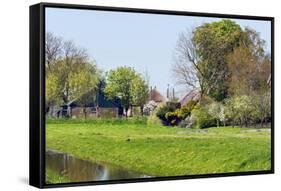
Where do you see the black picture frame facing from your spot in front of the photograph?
facing the viewer and to the right of the viewer
